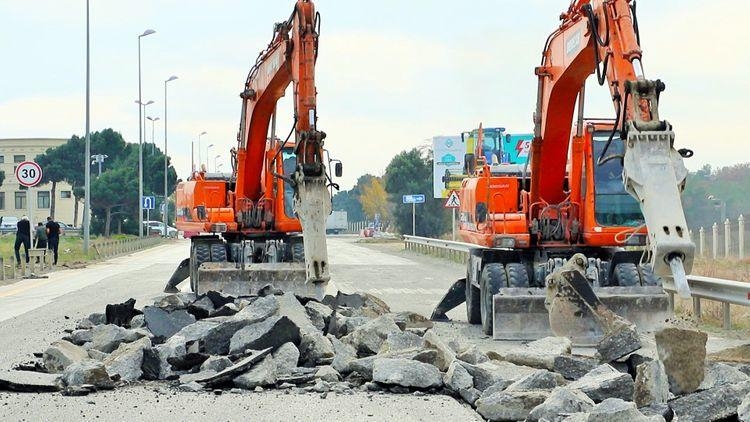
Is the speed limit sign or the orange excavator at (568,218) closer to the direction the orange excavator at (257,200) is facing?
the orange excavator

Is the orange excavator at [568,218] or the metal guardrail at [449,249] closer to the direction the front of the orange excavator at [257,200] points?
the orange excavator

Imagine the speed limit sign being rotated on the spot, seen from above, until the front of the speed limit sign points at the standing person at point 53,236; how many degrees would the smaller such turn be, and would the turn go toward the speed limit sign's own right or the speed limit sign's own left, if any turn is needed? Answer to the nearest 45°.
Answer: approximately 180°

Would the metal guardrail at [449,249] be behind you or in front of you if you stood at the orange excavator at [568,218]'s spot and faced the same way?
behind

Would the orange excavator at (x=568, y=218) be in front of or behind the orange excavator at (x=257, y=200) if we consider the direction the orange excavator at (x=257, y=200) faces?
in front

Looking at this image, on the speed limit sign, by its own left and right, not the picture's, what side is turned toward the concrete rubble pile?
front

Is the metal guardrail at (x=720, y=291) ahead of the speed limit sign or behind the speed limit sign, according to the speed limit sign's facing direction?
ahead

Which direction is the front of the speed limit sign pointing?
toward the camera

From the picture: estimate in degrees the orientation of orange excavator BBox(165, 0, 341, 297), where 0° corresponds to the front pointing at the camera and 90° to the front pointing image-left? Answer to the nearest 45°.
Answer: approximately 315°

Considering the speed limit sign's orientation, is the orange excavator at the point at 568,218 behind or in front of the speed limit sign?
in front

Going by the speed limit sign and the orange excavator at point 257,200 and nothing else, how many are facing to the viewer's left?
0

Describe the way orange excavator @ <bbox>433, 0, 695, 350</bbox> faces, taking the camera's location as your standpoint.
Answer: facing the viewer and to the right of the viewer
